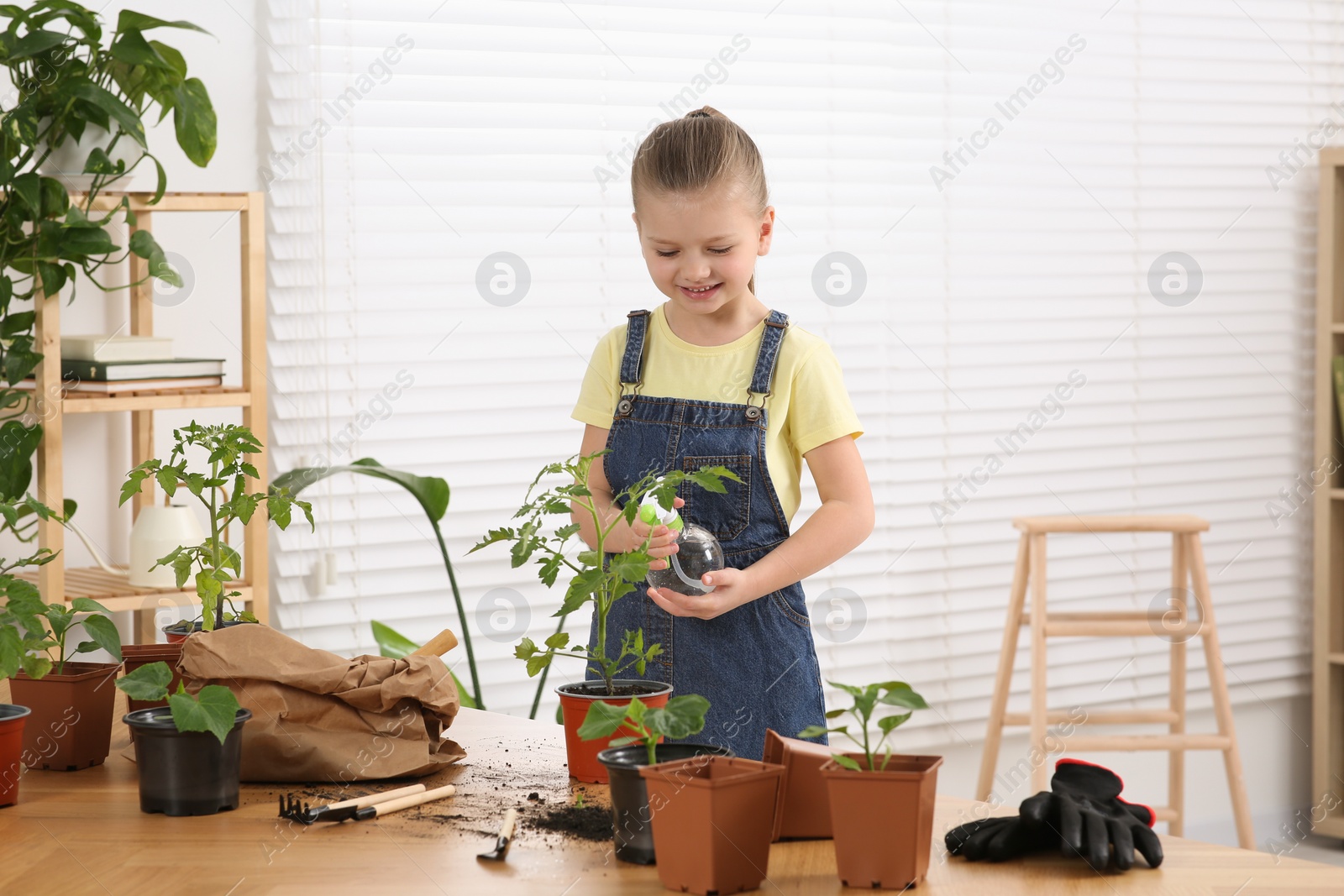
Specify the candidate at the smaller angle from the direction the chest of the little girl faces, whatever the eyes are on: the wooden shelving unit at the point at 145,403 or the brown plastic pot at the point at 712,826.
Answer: the brown plastic pot

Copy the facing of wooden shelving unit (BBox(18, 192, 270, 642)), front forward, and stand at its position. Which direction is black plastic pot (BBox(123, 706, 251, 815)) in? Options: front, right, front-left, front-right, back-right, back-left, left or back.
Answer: front

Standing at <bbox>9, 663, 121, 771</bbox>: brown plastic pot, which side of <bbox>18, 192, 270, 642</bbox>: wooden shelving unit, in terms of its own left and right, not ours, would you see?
front

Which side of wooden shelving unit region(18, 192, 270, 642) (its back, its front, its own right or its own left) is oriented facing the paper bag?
front

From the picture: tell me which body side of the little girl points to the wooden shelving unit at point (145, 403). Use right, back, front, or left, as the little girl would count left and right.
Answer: right

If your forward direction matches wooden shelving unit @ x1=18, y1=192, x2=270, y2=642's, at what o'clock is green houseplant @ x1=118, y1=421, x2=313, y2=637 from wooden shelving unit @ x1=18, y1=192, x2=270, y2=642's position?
The green houseplant is roughly at 12 o'clock from the wooden shelving unit.

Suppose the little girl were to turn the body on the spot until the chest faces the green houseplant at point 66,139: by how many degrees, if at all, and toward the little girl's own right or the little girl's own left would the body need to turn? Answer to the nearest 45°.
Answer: approximately 90° to the little girl's own right

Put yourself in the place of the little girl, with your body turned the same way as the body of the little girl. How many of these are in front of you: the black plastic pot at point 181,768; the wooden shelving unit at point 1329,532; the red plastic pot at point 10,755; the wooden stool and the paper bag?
3

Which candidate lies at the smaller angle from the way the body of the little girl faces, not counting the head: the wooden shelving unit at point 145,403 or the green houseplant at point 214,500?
the green houseplant

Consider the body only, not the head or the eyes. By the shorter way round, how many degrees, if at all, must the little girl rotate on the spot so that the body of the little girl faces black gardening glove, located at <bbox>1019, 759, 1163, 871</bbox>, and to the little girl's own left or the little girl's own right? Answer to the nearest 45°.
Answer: approximately 90° to the little girl's own left

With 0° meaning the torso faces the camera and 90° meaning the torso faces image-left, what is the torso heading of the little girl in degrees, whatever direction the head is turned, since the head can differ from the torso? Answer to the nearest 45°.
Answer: approximately 45°

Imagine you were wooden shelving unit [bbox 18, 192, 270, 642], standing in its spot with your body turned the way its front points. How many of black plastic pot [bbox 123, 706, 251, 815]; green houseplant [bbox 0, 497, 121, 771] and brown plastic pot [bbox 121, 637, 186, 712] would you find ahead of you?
3

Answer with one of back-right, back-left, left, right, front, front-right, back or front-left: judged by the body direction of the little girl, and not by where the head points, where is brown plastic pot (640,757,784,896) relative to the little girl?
front-left

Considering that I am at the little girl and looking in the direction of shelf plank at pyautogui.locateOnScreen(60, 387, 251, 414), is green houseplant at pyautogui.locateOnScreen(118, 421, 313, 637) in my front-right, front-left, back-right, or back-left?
front-left

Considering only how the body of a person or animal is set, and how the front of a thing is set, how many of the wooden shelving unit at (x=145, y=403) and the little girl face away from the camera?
0

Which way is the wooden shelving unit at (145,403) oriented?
toward the camera

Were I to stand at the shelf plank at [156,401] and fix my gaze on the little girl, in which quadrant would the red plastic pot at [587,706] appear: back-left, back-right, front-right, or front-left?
front-right
